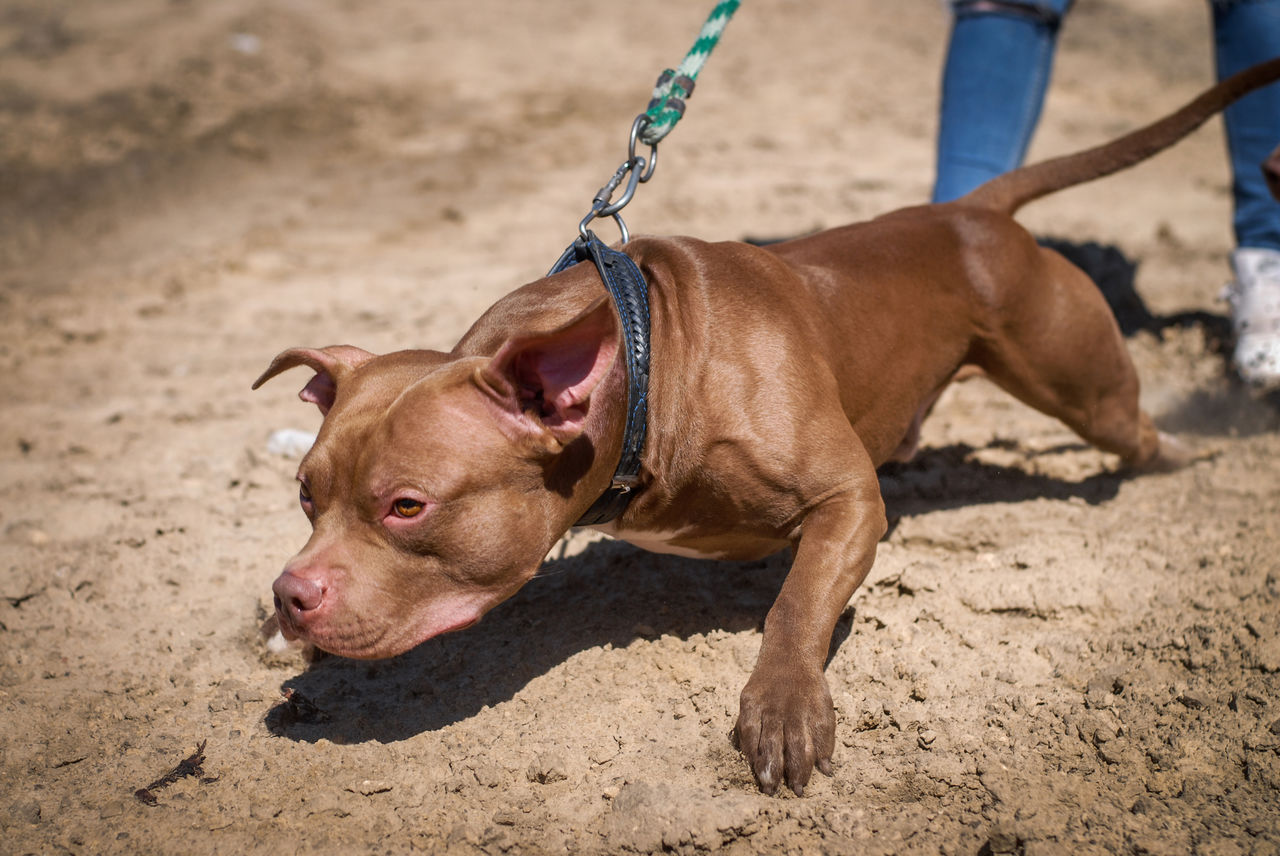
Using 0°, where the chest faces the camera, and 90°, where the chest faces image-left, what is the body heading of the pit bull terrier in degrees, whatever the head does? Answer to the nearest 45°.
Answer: approximately 45°

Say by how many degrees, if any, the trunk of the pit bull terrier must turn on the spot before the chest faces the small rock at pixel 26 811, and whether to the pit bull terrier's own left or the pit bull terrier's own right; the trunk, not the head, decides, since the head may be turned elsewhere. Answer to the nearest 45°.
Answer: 0° — it already faces it

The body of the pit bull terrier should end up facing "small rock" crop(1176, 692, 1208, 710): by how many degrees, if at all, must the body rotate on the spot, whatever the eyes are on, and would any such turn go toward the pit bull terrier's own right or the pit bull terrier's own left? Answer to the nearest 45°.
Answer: approximately 135° to the pit bull terrier's own left

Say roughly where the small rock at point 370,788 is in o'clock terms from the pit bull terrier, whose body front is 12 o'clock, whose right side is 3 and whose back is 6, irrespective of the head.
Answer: The small rock is roughly at 12 o'clock from the pit bull terrier.

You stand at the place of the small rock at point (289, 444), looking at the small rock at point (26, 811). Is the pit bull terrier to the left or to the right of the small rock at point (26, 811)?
left

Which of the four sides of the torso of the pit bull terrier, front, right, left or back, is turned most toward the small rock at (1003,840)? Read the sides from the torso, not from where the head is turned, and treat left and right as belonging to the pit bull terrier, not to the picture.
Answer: left
